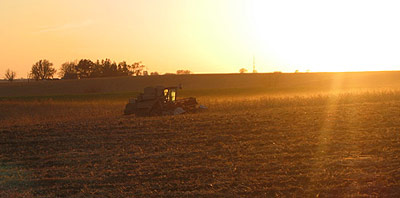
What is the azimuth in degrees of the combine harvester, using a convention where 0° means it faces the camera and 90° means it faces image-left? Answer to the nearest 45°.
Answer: approximately 270°
